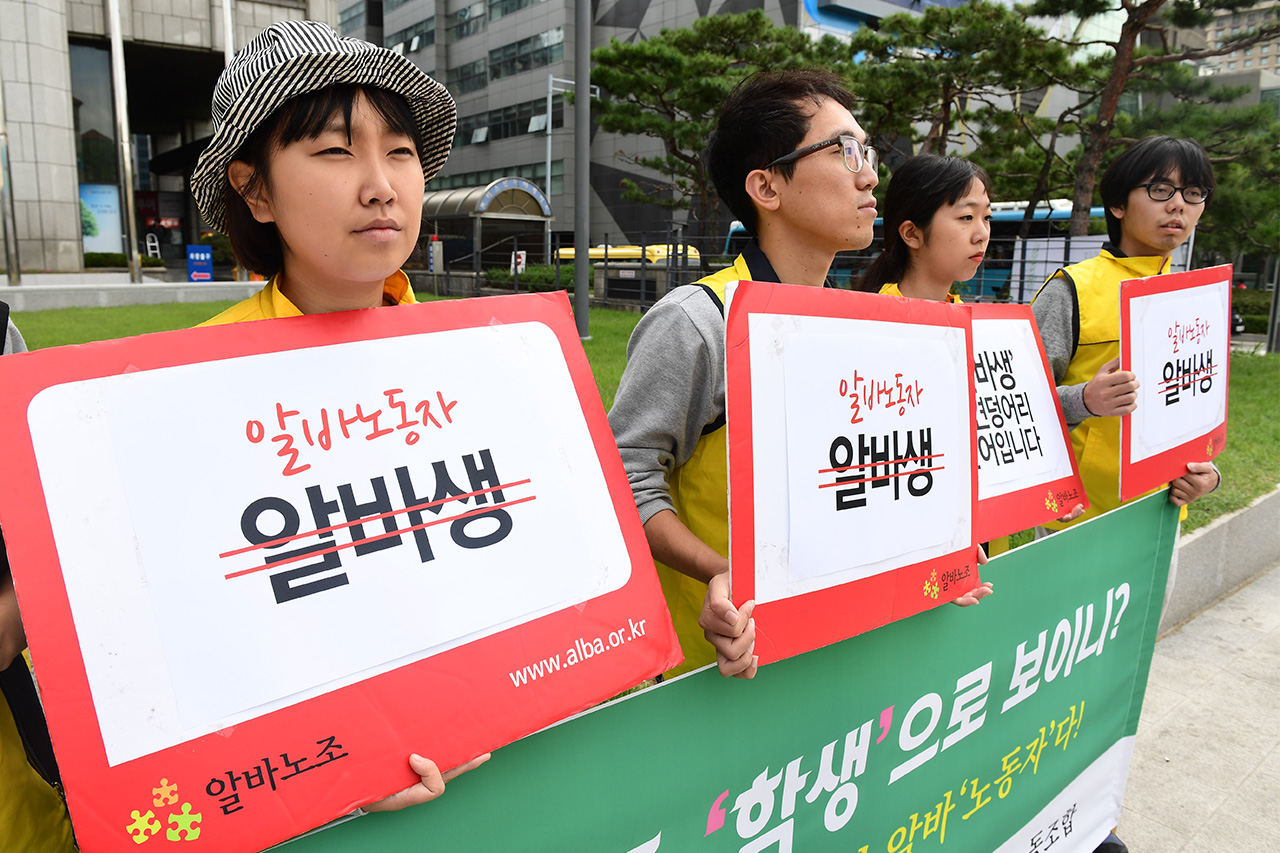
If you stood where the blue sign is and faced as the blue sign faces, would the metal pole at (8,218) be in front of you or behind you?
in front

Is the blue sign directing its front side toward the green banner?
yes
